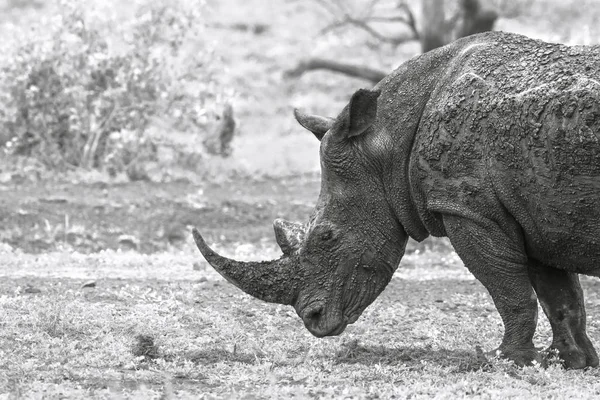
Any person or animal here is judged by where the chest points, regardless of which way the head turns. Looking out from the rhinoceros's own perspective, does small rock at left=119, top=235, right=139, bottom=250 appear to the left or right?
on its right

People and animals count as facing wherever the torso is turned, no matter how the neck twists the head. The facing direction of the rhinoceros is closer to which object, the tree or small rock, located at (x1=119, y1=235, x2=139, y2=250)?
the small rock

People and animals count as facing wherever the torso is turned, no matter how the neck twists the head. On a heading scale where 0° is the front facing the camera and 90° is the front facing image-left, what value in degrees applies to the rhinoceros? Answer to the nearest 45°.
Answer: approximately 90°

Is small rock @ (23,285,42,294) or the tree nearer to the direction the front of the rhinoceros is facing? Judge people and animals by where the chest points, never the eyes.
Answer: the small rock

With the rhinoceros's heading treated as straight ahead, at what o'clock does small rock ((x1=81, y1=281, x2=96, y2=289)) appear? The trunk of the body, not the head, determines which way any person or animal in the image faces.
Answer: The small rock is roughly at 1 o'clock from the rhinoceros.

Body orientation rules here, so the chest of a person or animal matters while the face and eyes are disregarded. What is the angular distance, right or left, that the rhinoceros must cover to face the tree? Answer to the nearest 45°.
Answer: approximately 90° to its right
